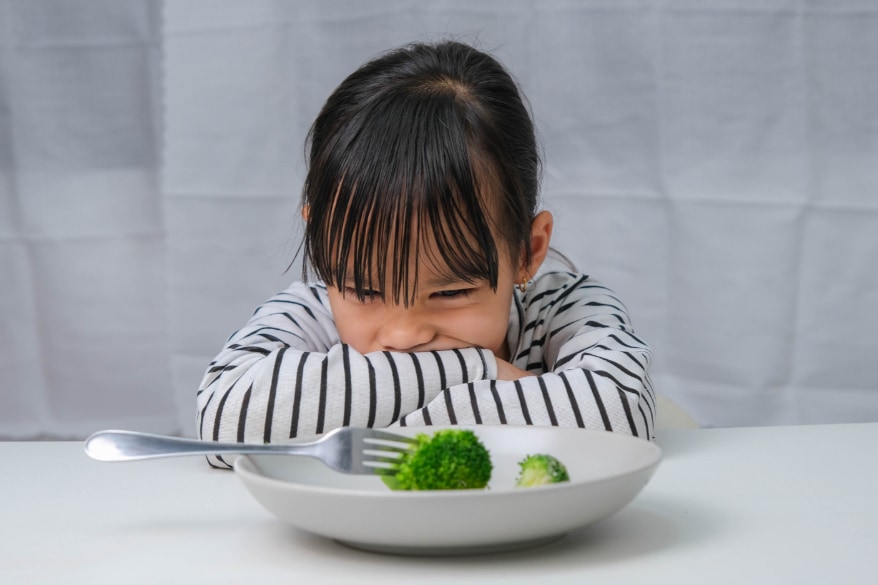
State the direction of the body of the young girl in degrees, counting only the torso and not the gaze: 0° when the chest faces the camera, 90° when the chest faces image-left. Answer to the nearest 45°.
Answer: approximately 0°
